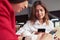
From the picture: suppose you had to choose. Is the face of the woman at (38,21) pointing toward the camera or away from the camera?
toward the camera

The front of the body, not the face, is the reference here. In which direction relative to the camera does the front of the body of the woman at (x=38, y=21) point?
toward the camera
